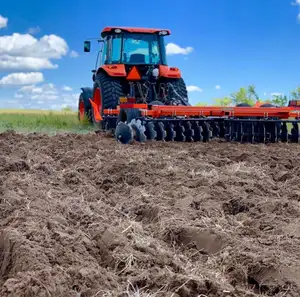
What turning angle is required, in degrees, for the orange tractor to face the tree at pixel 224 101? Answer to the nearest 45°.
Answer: approximately 45° to its right

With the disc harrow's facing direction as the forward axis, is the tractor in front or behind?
in front

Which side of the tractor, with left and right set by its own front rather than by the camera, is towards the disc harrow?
back

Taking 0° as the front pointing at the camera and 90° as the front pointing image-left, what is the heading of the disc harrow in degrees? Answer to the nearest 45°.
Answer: approximately 180°

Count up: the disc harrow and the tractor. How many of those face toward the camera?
0
